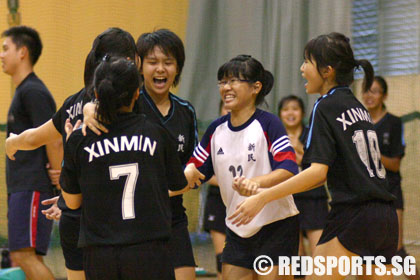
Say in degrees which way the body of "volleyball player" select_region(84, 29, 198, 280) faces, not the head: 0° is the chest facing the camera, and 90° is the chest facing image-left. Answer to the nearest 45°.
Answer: approximately 0°

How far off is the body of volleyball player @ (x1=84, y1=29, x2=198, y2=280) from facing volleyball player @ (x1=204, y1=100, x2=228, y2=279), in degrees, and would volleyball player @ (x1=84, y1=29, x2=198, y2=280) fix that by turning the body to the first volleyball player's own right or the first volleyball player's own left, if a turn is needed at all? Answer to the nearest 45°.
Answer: approximately 180°

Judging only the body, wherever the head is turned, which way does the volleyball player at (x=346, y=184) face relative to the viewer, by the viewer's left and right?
facing away from the viewer and to the left of the viewer

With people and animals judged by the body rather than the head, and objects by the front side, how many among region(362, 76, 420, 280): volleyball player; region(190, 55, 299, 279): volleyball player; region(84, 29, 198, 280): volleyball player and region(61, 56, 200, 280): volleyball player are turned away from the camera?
1

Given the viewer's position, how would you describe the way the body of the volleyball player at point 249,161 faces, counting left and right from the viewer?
facing the viewer and to the left of the viewer

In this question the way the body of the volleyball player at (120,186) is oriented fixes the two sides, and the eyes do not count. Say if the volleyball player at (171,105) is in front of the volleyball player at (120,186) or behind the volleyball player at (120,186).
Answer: in front

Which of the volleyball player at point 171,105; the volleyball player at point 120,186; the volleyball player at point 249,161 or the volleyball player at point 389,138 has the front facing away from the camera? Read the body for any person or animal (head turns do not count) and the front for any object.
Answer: the volleyball player at point 120,186

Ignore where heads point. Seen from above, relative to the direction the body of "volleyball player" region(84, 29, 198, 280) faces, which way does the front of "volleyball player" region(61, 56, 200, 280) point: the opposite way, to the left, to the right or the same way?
the opposite way

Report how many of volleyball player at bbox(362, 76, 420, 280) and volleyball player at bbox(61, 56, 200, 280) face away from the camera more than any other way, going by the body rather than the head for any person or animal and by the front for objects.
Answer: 1

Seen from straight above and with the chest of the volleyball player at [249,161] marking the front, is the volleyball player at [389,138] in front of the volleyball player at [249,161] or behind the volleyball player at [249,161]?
behind
